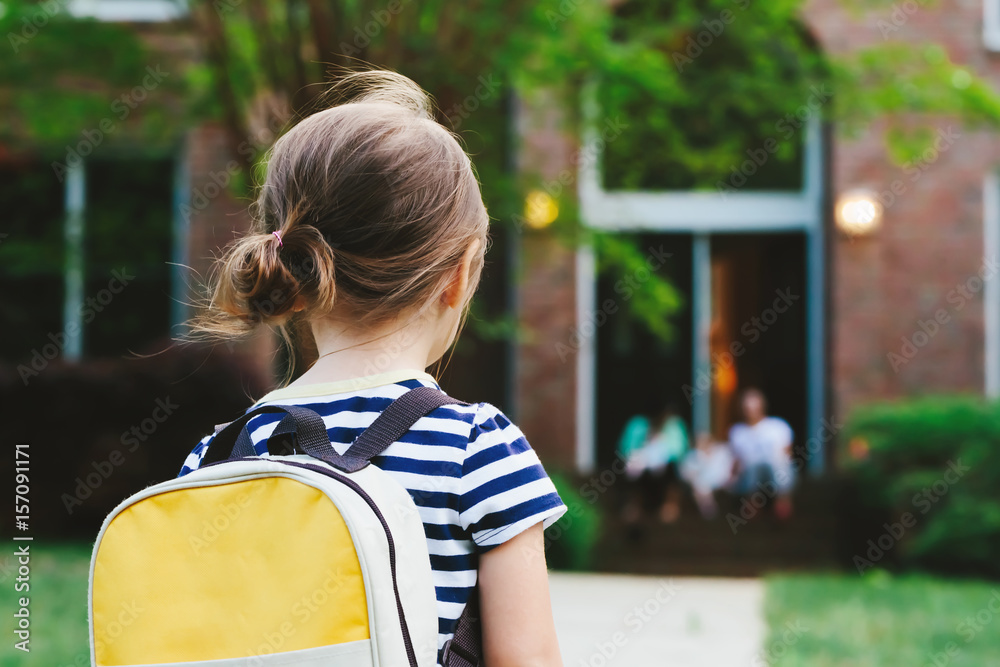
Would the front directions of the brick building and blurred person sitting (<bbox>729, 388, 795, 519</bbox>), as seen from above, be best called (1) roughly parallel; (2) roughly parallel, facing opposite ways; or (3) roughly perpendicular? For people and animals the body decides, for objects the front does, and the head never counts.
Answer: roughly parallel

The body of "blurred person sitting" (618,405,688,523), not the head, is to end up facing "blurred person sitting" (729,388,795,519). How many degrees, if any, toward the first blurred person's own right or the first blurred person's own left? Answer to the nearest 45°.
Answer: approximately 90° to the first blurred person's own left

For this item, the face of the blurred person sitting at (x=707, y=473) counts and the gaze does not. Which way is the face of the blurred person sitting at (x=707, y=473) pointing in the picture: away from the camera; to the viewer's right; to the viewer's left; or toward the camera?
toward the camera

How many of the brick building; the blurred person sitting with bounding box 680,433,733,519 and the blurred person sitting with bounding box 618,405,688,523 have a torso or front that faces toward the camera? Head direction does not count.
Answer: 3

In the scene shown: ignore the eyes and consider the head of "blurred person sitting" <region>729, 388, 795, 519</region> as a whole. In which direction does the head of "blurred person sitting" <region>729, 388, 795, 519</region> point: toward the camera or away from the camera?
toward the camera

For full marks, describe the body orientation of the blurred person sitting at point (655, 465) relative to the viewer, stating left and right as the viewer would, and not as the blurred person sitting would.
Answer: facing the viewer

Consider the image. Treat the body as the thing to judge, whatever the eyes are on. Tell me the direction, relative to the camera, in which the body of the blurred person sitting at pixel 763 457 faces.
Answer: toward the camera

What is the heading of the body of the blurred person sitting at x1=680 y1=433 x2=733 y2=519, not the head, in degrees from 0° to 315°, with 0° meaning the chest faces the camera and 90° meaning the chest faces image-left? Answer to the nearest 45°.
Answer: approximately 0°

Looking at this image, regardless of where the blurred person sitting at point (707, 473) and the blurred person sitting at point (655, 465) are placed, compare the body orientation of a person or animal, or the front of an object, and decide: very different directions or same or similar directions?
same or similar directions

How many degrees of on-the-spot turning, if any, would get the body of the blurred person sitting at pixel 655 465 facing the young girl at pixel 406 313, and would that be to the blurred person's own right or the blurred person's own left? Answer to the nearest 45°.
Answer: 0° — they already face them

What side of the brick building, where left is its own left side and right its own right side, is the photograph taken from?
front

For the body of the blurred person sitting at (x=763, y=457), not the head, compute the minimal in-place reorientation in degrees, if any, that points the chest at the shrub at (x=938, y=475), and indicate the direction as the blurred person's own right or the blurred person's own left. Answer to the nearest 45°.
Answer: approximately 45° to the blurred person's own left

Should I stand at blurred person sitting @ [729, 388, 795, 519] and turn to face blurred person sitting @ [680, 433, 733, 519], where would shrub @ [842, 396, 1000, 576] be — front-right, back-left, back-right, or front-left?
back-left
